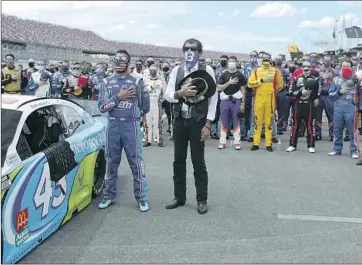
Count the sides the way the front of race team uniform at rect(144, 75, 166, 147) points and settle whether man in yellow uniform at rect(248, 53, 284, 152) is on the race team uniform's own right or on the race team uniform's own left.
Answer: on the race team uniform's own left

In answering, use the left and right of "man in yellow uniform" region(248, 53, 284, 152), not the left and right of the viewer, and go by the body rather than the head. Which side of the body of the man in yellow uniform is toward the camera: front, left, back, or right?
front

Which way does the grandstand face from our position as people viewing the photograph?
facing the viewer and to the right of the viewer

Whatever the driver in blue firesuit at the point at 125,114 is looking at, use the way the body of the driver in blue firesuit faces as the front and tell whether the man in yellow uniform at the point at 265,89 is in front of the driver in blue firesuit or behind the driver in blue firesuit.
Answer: behind

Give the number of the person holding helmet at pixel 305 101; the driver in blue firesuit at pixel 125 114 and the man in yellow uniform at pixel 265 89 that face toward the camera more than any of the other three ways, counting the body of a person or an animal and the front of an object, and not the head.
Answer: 3

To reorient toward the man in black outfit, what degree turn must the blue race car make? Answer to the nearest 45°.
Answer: approximately 135° to its left

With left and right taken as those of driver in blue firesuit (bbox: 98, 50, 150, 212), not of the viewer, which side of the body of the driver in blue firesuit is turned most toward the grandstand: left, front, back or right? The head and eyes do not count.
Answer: back

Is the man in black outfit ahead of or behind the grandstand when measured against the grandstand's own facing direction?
ahead

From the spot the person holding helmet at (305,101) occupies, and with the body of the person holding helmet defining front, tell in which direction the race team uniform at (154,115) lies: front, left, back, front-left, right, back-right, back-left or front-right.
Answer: right

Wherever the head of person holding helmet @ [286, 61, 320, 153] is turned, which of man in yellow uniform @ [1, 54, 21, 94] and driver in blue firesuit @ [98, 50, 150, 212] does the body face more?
the driver in blue firesuit

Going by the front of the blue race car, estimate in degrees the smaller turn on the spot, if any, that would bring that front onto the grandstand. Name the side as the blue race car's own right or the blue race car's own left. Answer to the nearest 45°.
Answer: approximately 135° to the blue race car's own right
